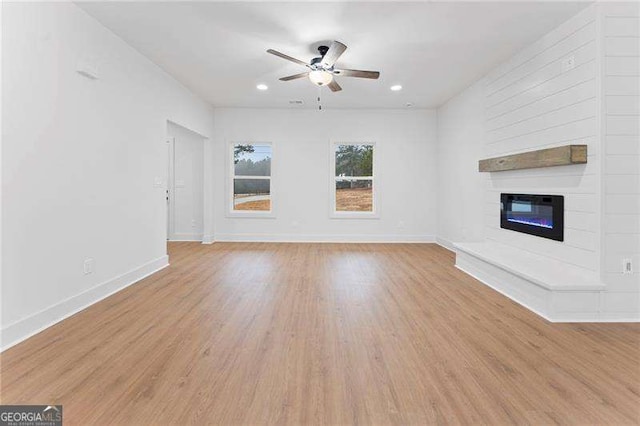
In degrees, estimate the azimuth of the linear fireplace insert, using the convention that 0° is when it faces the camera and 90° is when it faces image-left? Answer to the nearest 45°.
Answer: approximately 45°

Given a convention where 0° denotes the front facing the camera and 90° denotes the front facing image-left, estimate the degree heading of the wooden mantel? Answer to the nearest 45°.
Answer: approximately 45°

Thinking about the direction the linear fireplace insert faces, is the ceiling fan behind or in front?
in front

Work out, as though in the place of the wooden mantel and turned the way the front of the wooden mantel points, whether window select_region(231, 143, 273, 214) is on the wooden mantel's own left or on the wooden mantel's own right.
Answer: on the wooden mantel's own right

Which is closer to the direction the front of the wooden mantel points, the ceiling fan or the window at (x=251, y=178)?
the ceiling fan
